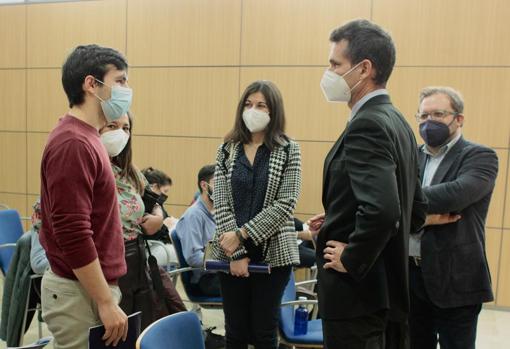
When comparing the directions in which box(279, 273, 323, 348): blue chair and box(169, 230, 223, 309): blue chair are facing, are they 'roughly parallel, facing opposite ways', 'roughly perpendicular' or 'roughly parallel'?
roughly parallel

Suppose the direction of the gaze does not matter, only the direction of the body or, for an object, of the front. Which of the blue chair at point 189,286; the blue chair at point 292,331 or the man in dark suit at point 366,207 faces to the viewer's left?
the man in dark suit

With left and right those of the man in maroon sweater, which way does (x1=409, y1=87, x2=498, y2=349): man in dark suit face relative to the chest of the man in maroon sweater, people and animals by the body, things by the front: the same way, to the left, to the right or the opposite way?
the opposite way

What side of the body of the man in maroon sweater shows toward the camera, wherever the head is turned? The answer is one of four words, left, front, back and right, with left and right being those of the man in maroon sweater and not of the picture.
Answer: right

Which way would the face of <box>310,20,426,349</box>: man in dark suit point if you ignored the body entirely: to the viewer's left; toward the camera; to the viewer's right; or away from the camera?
to the viewer's left

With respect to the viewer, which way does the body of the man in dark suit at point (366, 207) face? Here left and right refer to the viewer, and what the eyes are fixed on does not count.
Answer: facing to the left of the viewer

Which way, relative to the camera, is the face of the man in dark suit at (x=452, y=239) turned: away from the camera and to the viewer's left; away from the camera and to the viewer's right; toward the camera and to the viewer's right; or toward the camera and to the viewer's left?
toward the camera and to the viewer's left
